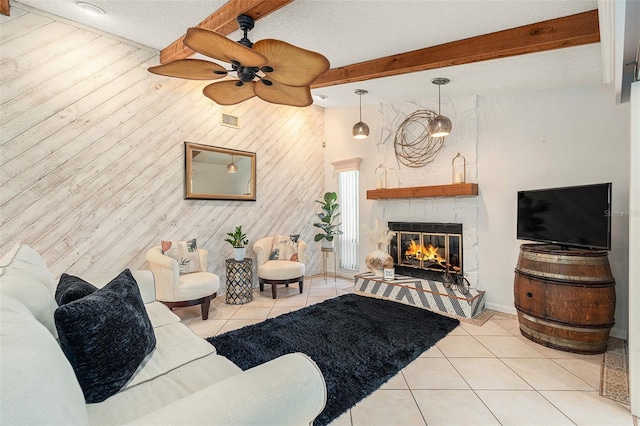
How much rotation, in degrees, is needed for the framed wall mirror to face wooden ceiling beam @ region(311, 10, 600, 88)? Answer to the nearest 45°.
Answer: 0° — it already faces it

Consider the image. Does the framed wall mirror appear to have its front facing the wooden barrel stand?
yes

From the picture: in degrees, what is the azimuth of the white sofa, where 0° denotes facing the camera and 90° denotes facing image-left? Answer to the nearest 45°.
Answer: approximately 225°

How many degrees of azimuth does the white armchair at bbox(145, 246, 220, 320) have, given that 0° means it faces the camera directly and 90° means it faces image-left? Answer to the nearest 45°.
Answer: approximately 315°

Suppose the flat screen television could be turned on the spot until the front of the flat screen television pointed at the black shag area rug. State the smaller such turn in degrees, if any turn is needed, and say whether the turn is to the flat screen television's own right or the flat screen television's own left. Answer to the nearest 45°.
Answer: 0° — it already faces it
